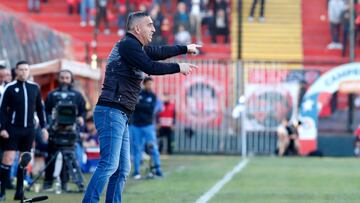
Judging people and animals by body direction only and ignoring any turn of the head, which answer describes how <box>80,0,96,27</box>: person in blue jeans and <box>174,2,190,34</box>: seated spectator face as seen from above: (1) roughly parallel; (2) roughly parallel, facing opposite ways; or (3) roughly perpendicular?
roughly parallel

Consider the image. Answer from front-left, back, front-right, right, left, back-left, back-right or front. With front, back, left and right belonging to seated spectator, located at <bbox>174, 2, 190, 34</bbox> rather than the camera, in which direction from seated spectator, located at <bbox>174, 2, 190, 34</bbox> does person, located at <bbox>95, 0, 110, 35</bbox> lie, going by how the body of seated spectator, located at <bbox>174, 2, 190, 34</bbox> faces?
right

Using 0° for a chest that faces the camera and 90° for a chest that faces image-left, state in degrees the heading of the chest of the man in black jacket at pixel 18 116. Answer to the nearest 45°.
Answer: approximately 0°

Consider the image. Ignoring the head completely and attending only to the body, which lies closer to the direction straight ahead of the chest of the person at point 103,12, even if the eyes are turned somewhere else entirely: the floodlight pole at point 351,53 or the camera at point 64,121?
the camera

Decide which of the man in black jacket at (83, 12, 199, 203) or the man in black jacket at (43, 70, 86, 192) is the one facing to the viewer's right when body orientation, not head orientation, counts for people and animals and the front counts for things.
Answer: the man in black jacket at (83, 12, 199, 203)

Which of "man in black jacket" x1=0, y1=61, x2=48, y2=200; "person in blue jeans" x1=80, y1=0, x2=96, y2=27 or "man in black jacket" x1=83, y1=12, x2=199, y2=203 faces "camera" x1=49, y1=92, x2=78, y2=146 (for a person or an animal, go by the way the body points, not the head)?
the person in blue jeans

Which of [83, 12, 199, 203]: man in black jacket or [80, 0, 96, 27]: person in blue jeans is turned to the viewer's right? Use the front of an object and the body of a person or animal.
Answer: the man in black jacket

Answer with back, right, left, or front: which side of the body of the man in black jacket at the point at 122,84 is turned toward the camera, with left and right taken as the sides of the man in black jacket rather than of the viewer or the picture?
right

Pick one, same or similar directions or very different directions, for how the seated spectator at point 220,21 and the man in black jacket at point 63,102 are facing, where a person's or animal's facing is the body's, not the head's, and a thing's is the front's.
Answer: same or similar directions

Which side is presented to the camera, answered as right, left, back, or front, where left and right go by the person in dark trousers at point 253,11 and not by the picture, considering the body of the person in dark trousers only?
front

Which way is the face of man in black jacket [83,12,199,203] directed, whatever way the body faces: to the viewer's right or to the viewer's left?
to the viewer's right

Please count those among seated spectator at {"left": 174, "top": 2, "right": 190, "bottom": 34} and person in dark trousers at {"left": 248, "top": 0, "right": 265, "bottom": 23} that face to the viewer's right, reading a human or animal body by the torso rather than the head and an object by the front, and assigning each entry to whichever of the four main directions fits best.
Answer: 0
